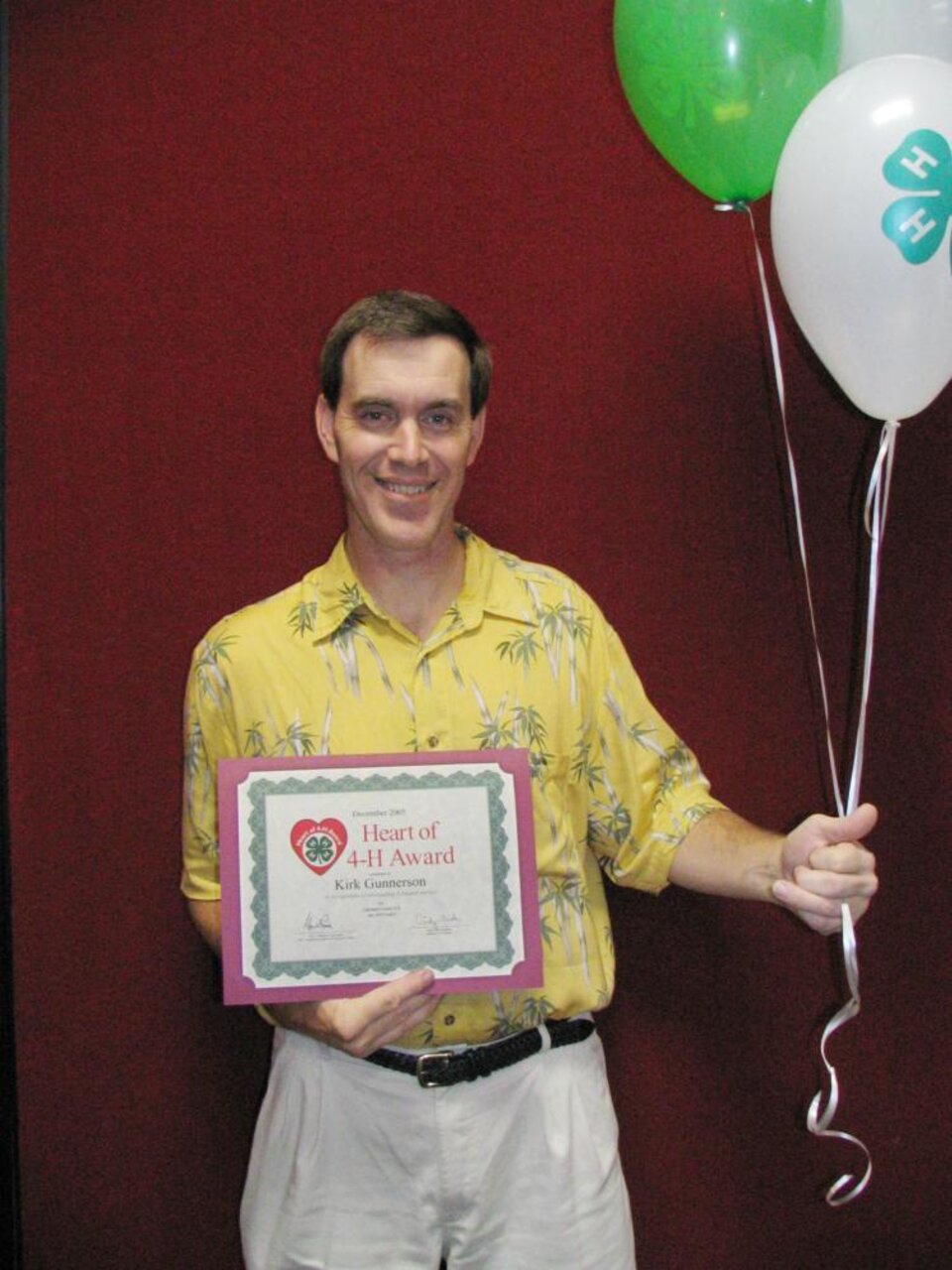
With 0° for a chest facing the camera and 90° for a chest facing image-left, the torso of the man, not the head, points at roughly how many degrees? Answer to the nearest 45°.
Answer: approximately 0°
